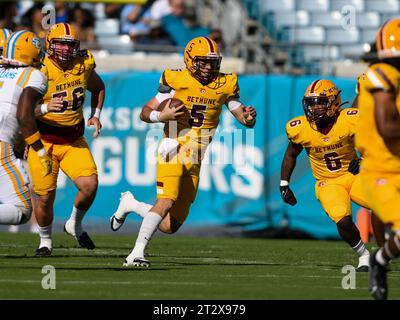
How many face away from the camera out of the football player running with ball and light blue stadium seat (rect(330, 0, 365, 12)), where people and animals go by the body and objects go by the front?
0

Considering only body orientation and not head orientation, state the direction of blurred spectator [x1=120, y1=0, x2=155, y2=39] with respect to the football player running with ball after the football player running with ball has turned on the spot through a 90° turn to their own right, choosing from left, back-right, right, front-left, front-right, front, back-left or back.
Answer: back-right

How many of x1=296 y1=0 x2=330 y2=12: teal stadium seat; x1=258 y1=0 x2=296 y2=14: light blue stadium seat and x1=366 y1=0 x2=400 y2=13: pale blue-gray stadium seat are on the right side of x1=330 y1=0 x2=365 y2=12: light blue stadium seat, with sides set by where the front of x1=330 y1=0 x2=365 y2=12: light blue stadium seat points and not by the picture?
2

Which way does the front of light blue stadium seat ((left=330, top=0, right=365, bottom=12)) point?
toward the camera

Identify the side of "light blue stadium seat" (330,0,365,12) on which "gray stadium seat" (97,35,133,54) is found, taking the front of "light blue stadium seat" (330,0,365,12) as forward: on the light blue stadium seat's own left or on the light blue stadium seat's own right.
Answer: on the light blue stadium seat's own right

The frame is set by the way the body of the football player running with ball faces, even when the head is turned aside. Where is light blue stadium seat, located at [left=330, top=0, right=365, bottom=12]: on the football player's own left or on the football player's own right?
on the football player's own left

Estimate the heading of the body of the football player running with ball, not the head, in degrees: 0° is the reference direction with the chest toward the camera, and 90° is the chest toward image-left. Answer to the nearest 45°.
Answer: approximately 315°

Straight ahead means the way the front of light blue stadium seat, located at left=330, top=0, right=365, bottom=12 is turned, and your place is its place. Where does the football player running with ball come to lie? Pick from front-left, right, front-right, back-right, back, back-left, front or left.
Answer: front

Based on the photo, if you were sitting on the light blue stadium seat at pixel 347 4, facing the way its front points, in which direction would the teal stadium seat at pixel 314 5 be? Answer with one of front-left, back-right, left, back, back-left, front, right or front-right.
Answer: right

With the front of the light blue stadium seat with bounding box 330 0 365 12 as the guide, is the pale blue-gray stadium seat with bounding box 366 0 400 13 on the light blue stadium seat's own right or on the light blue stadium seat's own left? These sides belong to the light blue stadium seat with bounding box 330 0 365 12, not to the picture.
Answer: on the light blue stadium seat's own left

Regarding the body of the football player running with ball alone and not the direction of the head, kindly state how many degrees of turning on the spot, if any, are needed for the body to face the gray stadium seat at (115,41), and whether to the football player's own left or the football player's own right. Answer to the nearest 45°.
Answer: approximately 135° to the football player's own left
